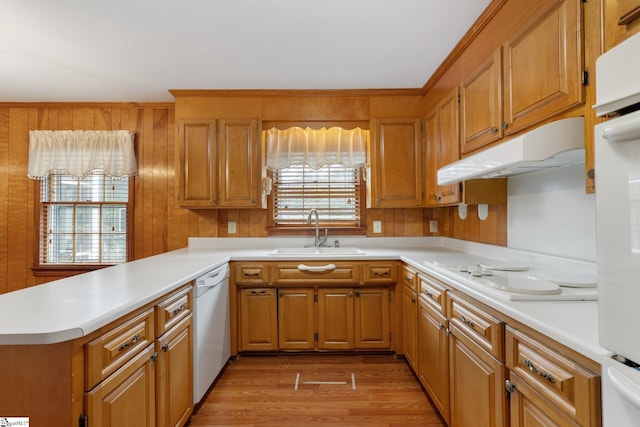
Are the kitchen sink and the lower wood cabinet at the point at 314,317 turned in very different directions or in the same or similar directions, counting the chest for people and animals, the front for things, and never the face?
same or similar directions

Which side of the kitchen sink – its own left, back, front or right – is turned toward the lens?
front

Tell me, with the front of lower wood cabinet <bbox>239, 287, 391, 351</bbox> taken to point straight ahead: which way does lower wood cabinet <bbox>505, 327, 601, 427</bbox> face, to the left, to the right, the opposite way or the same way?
to the right

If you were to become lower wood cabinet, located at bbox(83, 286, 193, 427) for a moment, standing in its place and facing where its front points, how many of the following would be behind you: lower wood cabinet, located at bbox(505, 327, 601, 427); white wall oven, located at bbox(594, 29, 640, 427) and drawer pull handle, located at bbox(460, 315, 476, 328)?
0

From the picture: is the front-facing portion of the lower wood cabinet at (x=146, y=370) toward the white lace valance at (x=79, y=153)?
no

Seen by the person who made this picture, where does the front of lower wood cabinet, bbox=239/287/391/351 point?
facing the viewer

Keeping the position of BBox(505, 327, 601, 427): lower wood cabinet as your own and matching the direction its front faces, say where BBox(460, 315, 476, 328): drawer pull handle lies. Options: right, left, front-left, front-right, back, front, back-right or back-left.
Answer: right

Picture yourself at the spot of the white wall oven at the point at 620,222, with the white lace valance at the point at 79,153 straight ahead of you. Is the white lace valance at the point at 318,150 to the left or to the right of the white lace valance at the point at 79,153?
right

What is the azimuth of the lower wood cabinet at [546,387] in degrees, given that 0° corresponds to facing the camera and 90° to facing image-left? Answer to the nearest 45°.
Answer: approximately 45°

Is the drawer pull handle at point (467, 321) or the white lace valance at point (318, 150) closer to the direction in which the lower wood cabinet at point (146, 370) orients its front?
the drawer pull handle

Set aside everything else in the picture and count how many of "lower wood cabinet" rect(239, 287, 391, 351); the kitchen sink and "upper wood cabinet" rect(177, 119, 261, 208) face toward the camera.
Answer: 3

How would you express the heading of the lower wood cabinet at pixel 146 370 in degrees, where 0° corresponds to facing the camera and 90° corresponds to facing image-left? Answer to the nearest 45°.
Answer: approximately 315°

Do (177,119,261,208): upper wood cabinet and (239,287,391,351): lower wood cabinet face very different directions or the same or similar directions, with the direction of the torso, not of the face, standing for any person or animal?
same or similar directions

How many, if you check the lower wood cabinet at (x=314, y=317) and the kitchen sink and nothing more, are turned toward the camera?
2

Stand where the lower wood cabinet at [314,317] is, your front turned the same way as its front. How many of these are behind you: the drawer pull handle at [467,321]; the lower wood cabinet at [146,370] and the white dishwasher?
0

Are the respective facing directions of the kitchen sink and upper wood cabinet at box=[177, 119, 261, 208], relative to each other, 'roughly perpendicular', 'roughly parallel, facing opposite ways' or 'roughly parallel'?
roughly parallel

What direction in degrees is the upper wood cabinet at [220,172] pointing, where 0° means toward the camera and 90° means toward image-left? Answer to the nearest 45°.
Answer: approximately 0°

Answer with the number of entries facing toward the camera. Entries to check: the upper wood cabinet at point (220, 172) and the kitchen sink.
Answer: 2
